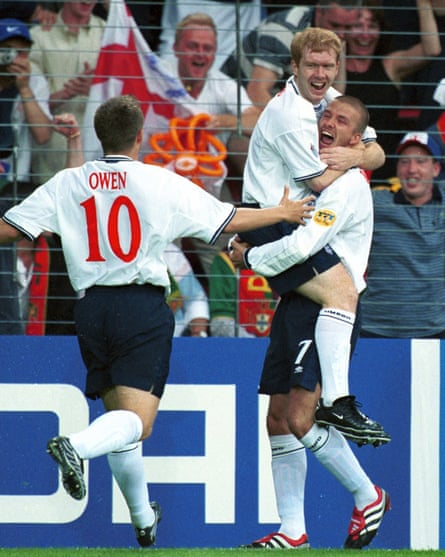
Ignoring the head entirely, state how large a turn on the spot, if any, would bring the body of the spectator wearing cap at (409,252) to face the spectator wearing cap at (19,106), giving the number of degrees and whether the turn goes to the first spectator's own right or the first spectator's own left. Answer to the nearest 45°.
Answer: approximately 90° to the first spectator's own right

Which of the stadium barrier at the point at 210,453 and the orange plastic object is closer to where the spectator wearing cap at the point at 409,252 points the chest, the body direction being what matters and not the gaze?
the stadium barrier

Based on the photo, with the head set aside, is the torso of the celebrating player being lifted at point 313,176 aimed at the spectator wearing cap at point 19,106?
no

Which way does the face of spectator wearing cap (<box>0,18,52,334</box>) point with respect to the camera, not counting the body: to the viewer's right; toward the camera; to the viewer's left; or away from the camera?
toward the camera

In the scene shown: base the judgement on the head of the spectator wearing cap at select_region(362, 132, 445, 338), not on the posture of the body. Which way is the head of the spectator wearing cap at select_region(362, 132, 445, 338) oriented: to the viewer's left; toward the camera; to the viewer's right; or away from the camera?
toward the camera

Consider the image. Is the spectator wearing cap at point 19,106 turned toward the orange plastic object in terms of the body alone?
no

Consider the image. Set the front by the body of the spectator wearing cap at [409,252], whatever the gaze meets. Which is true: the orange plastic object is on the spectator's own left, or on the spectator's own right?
on the spectator's own right

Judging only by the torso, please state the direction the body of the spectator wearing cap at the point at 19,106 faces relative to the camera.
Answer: toward the camera

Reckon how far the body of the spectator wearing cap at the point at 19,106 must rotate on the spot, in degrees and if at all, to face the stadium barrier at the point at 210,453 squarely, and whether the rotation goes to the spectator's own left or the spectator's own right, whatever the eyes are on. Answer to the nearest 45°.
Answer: approximately 45° to the spectator's own left
